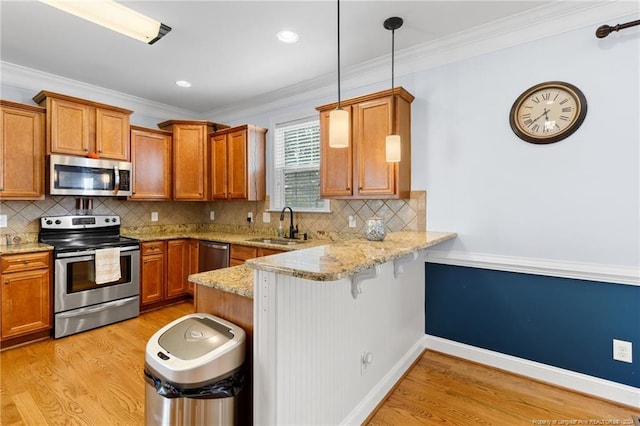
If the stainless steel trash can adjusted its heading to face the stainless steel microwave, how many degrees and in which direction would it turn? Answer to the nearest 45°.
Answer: approximately 135° to its right

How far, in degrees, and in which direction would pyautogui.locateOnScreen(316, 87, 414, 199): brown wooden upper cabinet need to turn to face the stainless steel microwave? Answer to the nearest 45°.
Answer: approximately 45° to its right

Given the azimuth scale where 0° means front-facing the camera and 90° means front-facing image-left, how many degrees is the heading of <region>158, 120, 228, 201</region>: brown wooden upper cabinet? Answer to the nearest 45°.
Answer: approximately 0°

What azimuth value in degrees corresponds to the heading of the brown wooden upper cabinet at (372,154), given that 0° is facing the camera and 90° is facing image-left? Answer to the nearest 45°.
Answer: approximately 45°

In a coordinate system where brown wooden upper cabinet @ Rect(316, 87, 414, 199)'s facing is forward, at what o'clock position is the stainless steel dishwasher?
The stainless steel dishwasher is roughly at 2 o'clock from the brown wooden upper cabinet.

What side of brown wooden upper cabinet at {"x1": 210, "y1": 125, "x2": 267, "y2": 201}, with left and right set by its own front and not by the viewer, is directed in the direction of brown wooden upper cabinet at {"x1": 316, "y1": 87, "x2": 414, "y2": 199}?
left

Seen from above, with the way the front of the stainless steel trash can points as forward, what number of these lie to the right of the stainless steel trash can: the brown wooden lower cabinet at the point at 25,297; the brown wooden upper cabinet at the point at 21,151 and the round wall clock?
2

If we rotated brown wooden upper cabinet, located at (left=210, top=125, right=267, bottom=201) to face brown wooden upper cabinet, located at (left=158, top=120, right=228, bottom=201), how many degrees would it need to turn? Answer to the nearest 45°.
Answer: approximately 90° to its right

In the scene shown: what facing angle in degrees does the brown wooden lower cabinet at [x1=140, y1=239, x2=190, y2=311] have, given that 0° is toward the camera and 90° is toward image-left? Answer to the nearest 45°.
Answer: approximately 315°
